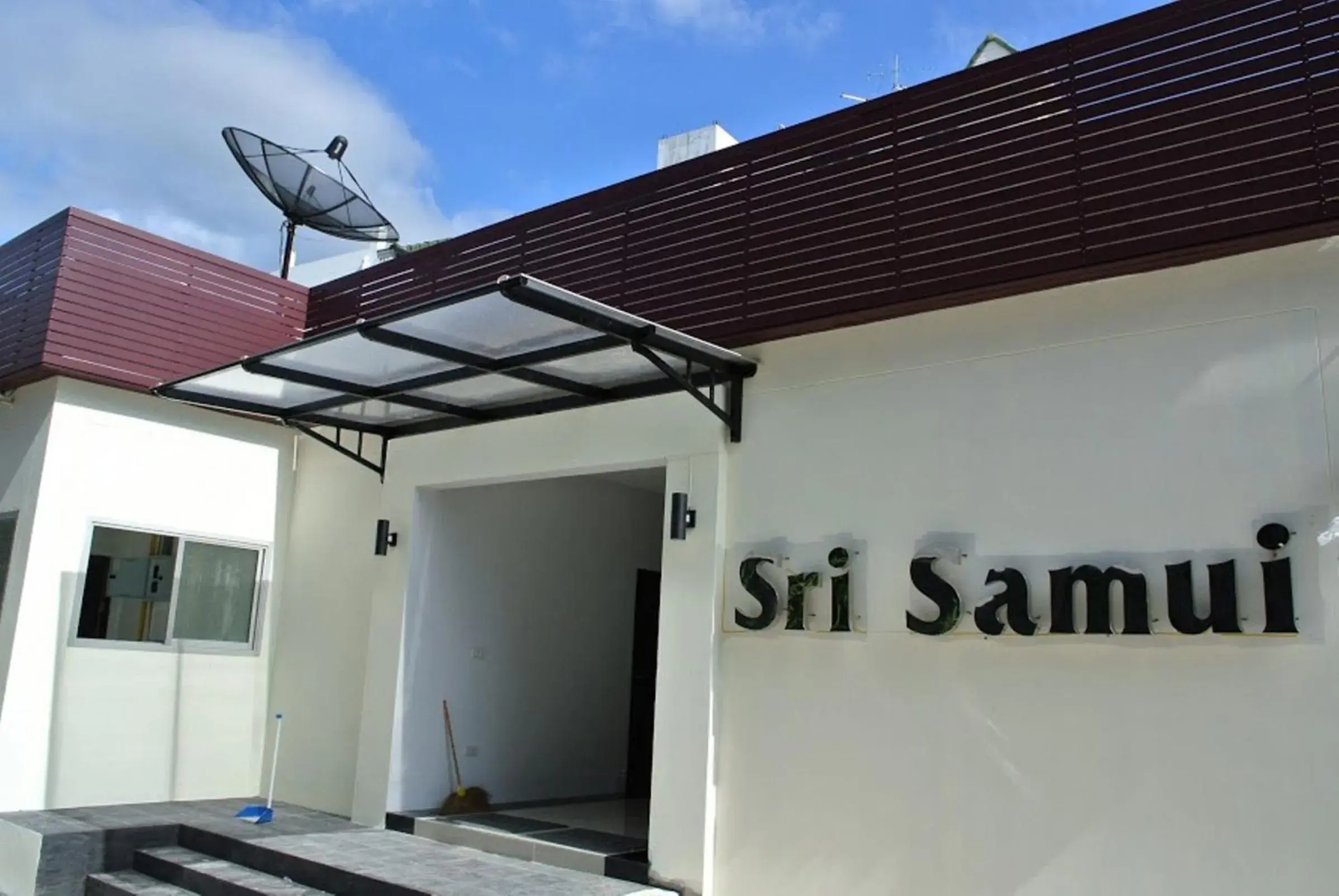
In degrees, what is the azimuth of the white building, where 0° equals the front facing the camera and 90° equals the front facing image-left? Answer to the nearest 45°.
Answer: approximately 45°

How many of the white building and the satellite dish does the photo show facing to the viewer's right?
1

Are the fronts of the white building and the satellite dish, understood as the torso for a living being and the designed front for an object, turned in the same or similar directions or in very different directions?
very different directions

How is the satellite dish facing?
to the viewer's right
